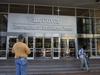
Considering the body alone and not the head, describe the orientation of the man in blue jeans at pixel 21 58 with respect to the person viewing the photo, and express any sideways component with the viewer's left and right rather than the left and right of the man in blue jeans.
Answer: facing away from the viewer

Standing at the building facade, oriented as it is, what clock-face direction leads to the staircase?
The staircase is roughly at 12 o'clock from the building facade.

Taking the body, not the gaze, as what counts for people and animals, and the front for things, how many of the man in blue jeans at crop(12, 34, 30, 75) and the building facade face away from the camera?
1

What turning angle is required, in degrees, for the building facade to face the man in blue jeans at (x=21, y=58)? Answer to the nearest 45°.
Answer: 0° — it already faces them

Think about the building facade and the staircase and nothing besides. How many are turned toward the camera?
2

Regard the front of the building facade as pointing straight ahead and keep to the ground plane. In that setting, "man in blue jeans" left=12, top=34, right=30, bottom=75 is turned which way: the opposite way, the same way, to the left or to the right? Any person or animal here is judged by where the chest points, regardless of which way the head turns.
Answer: the opposite way

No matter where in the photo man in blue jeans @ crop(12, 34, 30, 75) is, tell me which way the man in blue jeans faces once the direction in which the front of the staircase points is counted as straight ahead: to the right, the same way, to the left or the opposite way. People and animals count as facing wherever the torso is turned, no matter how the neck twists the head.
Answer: the opposite way

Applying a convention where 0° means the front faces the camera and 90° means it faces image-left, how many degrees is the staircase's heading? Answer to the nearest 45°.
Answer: approximately 0°

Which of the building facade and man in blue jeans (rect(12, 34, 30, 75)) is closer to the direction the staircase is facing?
the man in blue jeans
